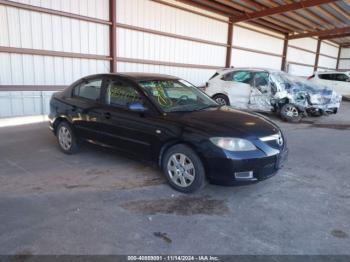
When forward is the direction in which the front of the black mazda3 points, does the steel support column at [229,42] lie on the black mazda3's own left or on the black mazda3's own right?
on the black mazda3's own left

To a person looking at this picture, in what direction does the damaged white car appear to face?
facing the viewer and to the right of the viewer

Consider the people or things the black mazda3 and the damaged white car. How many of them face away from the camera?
0

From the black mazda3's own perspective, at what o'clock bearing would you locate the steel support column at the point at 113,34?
The steel support column is roughly at 7 o'clock from the black mazda3.

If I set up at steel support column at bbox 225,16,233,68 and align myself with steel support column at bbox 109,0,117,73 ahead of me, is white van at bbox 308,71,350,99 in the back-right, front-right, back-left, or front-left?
back-left
